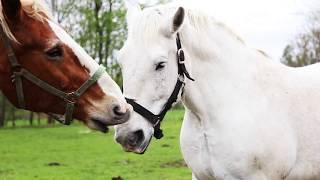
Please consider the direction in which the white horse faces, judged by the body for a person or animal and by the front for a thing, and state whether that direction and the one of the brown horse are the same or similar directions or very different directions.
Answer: very different directions

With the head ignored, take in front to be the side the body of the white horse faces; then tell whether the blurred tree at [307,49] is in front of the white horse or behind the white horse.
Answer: behind

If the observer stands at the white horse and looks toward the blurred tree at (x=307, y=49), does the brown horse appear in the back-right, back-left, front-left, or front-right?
back-left

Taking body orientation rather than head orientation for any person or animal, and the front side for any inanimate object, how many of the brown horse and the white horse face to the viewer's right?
1

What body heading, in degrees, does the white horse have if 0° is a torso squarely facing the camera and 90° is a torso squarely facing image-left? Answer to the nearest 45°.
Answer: approximately 45°

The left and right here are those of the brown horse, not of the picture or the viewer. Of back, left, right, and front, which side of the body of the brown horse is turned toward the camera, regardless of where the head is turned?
right

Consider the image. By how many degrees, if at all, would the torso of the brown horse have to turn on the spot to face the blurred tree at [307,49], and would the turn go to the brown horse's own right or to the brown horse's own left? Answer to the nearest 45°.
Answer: approximately 45° to the brown horse's own left

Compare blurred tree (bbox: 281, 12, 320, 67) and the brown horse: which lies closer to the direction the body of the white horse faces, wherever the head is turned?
the brown horse
